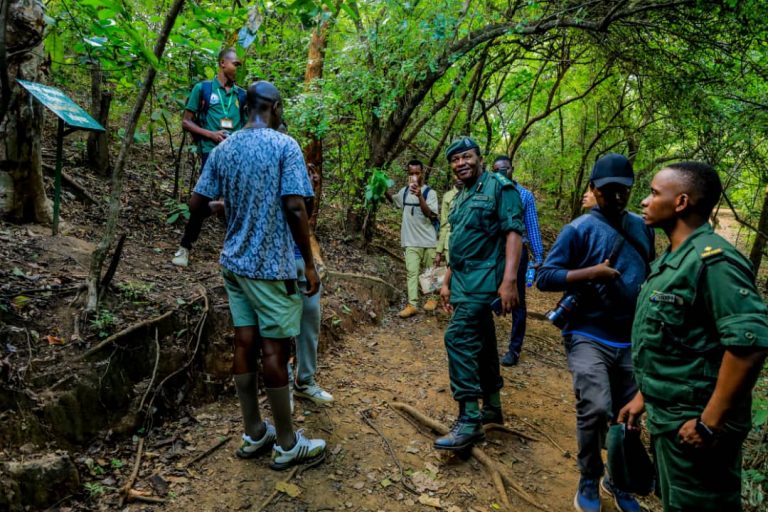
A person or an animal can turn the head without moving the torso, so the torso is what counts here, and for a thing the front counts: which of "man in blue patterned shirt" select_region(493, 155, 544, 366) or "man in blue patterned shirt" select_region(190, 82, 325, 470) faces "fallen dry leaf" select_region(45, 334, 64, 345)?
"man in blue patterned shirt" select_region(493, 155, 544, 366)

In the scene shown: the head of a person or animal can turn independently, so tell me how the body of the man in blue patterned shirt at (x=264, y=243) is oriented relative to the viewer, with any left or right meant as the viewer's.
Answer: facing away from the viewer and to the right of the viewer

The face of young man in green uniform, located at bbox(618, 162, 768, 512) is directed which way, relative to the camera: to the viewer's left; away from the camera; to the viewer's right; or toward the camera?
to the viewer's left
